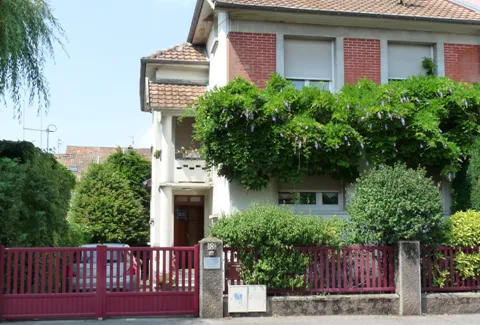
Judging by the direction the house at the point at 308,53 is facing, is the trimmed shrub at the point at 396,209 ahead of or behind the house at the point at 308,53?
ahead

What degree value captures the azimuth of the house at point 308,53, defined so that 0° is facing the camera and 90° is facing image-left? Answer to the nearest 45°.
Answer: approximately 0°

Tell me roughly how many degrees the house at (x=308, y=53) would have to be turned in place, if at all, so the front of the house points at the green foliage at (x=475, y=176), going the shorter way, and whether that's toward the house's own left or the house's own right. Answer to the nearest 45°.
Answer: approximately 90° to the house's own left

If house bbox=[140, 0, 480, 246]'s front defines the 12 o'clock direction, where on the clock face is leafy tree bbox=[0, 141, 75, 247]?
The leafy tree is roughly at 2 o'clock from the house.
